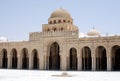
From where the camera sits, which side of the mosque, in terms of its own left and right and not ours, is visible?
front
